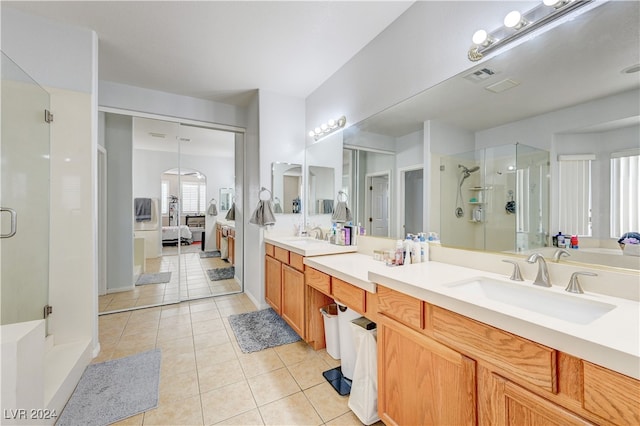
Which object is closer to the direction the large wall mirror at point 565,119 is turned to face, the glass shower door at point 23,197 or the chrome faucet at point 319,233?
the glass shower door

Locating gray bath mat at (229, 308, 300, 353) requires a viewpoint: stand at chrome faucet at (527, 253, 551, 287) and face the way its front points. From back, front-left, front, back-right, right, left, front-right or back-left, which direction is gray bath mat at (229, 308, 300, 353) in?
front-right

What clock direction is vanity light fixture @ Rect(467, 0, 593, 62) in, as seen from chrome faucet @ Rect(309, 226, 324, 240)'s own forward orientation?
The vanity light fixture is roughly at 8 o'clock from the chrome faucet.

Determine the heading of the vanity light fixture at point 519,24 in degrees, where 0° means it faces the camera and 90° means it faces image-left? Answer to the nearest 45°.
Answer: approximately 45°

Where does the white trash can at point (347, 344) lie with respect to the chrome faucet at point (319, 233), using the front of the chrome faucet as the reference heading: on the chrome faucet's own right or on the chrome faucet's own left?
on the chrome faucet's own left

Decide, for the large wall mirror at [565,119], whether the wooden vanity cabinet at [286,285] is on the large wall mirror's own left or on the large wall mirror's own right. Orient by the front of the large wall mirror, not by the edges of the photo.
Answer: on the large wall mirror's own right

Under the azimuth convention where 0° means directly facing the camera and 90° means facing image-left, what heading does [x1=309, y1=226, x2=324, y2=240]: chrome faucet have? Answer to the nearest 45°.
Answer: approximately 90°

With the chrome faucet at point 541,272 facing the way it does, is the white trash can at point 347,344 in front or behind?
in front

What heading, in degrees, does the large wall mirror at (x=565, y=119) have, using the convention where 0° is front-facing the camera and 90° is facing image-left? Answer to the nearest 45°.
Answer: approximately 45°
